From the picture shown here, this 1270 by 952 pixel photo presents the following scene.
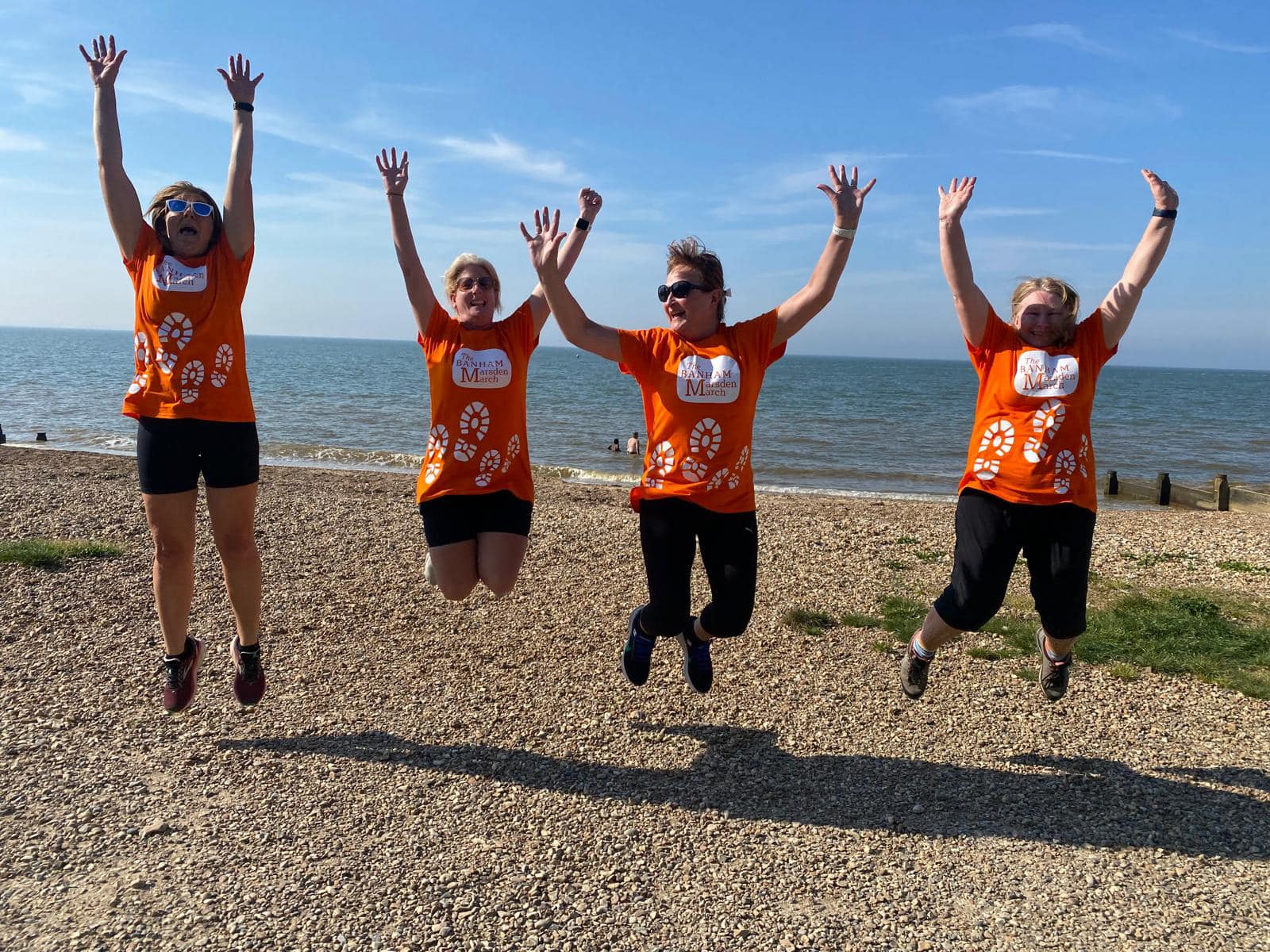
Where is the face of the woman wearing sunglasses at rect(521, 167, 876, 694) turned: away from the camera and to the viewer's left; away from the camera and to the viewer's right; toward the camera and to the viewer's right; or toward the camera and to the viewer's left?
toward the camera and to the viewer's left

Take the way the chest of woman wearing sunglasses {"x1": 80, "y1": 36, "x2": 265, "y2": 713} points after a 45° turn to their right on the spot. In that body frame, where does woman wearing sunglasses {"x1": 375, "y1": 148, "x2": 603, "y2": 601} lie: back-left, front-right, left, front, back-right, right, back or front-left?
back-left

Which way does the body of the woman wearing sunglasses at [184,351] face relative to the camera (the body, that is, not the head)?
toward the camera

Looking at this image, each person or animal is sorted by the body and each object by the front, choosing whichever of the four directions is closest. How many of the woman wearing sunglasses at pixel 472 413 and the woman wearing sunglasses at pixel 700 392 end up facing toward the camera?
2

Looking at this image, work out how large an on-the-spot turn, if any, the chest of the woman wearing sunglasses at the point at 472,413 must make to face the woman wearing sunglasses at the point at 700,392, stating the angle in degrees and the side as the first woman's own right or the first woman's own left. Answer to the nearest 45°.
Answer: approximately 45° to the first woman's own left

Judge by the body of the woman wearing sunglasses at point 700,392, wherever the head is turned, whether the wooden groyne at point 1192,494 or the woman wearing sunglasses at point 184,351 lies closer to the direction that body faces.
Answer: the woman wearing sunglasses

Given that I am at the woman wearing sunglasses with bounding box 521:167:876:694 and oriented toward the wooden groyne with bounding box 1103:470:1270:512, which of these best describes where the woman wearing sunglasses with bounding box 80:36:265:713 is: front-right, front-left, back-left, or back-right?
back-left

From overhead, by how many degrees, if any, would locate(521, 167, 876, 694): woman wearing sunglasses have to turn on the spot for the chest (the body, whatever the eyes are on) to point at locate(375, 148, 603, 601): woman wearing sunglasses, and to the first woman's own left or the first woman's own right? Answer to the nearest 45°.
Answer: approximately 90° to the first woman's own right

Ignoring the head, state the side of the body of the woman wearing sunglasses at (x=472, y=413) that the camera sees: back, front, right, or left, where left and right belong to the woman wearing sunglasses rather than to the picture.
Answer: front

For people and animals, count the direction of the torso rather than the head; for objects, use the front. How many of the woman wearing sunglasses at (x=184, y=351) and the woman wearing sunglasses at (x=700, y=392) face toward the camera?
2
